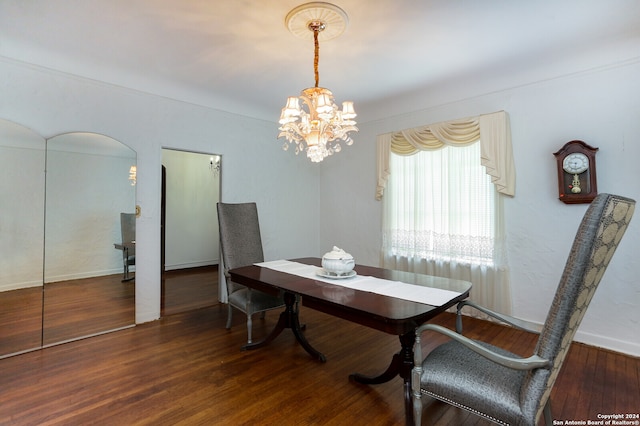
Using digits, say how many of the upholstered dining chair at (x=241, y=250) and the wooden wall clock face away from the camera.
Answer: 0

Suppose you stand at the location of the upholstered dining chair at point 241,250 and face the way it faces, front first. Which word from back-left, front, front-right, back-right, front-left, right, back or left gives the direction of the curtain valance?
front-left

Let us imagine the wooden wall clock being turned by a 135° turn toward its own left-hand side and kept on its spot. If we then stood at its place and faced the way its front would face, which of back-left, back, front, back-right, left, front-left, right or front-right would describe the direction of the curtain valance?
back-left

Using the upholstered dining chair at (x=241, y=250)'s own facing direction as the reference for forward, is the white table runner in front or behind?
in front

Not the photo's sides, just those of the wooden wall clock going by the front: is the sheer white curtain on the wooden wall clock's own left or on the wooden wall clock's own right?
on the wooden wall clock's own right

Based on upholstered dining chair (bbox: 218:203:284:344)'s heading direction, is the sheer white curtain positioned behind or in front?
in front

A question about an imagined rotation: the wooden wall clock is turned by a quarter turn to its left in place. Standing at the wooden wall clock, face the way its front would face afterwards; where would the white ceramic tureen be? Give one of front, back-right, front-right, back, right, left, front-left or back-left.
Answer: back-right

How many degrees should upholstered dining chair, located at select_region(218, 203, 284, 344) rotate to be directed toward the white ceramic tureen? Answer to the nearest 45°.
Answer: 0° — it already faces it

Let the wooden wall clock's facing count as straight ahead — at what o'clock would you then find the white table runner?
The white table runner is roughly at 1 o'clock from the wooden wall clock.

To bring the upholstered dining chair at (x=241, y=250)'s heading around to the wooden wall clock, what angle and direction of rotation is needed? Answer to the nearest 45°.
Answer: approximately 45° to its left
